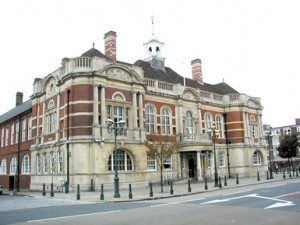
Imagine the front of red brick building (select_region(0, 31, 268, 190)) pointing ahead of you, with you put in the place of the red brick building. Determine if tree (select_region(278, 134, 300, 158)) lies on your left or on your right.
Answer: on your left
